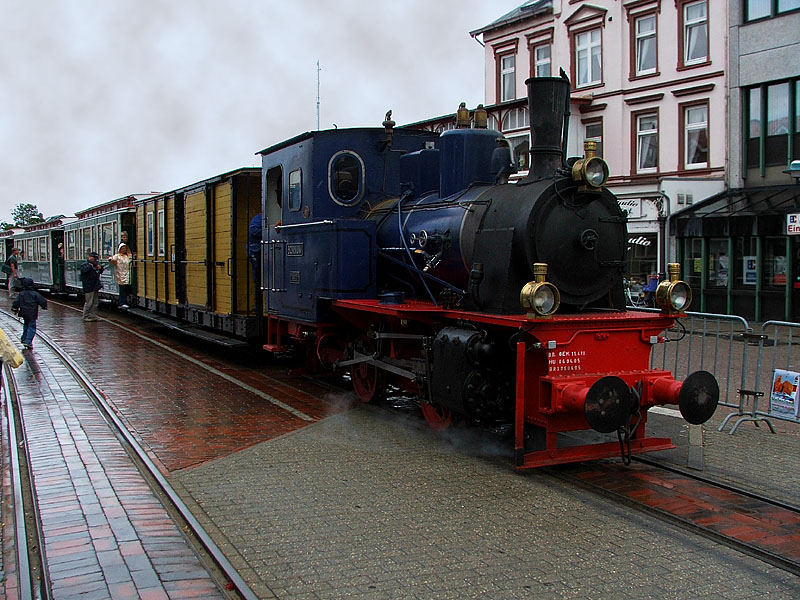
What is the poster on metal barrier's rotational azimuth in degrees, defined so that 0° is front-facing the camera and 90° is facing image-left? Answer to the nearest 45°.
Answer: approximately 0°

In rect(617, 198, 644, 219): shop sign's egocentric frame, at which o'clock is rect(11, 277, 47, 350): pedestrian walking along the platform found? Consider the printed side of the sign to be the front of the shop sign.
The pedestrian walking along the platform is roughly at 1 o'clock from the shop sign.

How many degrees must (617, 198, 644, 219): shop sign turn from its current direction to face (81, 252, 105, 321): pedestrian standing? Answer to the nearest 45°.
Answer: approximately 45° to its right

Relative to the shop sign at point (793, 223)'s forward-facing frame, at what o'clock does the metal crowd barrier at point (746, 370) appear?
The metal crowd barrier is roughly at 12 o'clock from the shop sign.

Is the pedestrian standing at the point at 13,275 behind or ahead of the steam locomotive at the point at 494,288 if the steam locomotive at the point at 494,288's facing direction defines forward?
behind

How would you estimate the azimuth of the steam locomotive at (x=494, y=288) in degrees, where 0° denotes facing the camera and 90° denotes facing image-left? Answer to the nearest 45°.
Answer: approximately 315°

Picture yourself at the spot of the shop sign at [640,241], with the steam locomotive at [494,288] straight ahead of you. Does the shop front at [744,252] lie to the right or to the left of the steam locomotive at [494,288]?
left

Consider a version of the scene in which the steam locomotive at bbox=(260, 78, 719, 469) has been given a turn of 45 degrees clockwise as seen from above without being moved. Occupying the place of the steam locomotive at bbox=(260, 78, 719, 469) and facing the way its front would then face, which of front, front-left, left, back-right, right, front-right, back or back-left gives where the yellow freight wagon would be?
back-right

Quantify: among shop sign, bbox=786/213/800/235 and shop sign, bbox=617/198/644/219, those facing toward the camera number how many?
2

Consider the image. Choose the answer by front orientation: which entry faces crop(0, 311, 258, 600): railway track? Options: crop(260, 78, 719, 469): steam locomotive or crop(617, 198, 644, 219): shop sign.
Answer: the shop sign

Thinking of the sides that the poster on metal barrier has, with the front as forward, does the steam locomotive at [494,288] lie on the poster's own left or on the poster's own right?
on the poster's own right

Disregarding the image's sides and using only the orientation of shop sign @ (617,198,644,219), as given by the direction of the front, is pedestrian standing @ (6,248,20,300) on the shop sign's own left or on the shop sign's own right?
on the shop sign's own right
